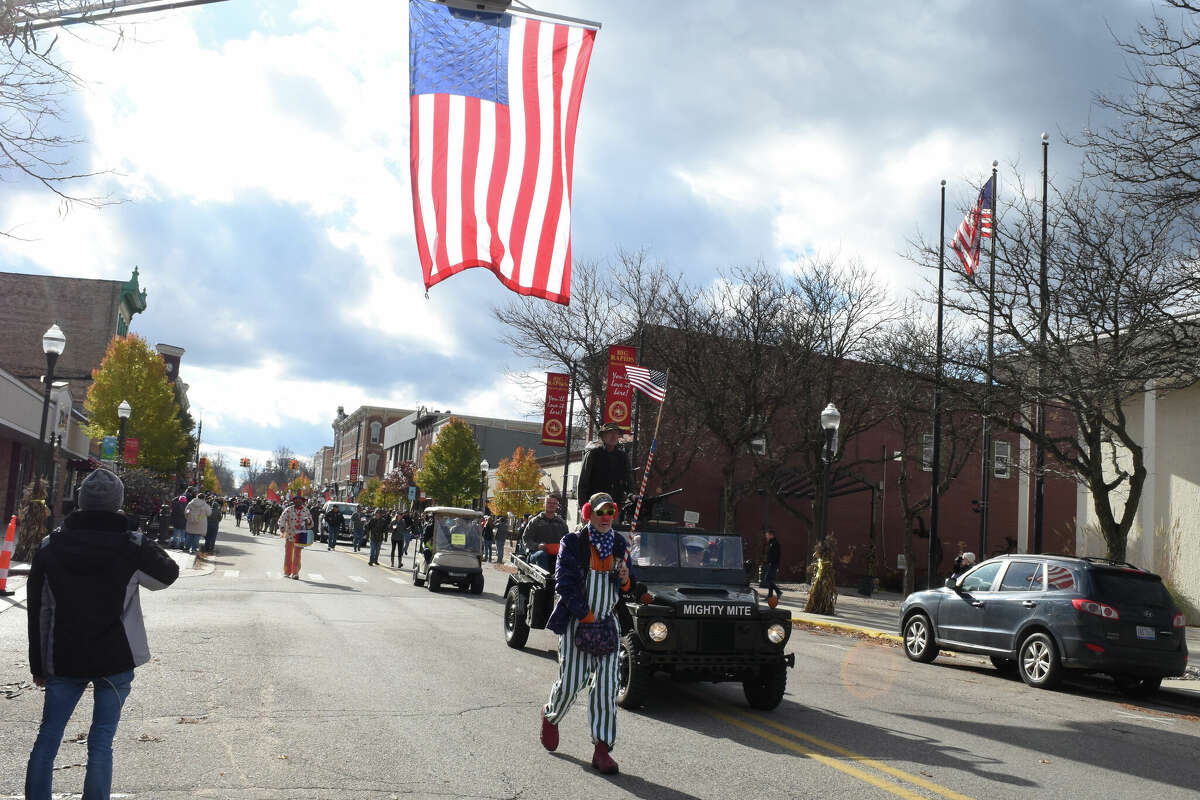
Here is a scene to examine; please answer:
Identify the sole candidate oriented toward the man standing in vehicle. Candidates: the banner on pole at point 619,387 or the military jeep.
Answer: the banner on pole

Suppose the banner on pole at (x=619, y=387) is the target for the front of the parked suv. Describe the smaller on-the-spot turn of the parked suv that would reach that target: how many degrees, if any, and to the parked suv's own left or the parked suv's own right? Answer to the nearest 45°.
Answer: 0° — it already faces it

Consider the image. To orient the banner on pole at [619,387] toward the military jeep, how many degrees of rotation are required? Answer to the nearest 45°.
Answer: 0° — it already faces it

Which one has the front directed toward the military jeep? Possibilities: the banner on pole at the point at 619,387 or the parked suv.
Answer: the banner on pole

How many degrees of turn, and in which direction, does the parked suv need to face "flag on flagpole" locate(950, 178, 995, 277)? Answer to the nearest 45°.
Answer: approximately 45° to its right

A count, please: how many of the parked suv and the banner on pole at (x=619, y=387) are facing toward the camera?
1

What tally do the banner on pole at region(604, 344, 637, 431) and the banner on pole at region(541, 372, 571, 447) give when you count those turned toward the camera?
2

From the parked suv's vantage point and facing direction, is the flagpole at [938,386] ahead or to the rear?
ahead

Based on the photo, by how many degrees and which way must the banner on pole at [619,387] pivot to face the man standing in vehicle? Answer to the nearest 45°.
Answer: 0° — it already faces them

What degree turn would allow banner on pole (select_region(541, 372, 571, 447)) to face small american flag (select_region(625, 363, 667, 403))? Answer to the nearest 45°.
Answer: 0° — it already faces it
